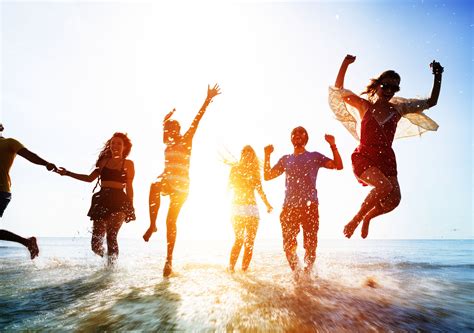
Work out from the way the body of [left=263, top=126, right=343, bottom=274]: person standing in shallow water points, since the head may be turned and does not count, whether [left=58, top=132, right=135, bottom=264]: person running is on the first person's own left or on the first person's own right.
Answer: on the first person's own right

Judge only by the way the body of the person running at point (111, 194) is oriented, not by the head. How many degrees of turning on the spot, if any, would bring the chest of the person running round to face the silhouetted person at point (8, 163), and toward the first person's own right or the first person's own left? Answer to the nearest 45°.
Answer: approximately 90° to the first person's own right

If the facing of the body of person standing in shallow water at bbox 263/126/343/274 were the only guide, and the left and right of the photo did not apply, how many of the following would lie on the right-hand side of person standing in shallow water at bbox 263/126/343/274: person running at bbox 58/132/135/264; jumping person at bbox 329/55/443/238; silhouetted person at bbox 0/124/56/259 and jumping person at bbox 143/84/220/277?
3

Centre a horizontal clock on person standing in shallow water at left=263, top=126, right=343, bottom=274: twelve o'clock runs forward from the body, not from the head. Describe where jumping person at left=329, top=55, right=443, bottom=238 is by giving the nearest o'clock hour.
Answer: The jumping person is roughly at 10 o'clock from the person standing in shallow water.

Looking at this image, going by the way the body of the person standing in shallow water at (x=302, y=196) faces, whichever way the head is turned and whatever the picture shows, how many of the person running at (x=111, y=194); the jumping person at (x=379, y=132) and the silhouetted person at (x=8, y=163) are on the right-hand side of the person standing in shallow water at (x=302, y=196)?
2

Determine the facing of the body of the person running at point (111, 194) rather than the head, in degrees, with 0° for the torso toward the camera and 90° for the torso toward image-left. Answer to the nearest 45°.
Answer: approximately 0°

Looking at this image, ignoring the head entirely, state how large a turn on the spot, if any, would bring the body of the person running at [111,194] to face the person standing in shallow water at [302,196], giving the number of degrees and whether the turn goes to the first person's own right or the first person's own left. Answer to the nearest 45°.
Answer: approximately 45° to the first person's own left

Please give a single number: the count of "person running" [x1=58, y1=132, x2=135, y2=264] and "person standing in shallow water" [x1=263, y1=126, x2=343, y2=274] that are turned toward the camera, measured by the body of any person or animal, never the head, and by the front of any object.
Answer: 2

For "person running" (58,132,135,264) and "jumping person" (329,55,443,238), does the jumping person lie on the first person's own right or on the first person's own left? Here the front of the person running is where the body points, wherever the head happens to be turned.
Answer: on the first person's own left

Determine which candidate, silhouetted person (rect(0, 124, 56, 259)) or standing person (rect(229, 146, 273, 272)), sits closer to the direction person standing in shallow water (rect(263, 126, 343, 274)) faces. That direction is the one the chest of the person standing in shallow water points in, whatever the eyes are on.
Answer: the silhouetted person
